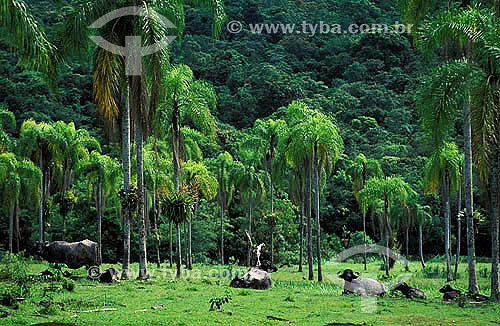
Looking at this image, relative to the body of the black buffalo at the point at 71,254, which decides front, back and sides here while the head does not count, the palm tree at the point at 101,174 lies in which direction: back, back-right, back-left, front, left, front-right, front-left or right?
right

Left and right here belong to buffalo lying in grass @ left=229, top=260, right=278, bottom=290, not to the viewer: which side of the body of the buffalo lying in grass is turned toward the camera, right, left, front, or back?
right

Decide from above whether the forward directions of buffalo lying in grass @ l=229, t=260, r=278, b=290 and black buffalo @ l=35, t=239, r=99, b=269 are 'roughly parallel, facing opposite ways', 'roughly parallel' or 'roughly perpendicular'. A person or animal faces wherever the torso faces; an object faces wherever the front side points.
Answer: roughly parallel, facing opposite ways

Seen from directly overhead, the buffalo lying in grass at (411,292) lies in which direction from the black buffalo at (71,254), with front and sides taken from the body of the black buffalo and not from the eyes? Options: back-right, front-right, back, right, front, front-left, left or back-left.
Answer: back-left

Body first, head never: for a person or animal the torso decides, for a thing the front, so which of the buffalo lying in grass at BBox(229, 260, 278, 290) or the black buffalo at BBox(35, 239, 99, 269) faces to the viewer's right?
the buffalo lying in grass

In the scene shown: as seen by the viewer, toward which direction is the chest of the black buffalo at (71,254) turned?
to the viewer's left

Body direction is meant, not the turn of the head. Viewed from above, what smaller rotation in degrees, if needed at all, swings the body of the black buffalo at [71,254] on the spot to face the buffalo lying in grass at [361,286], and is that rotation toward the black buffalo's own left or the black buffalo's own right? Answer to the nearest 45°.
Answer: approximately 135° to the black buffalo's own left

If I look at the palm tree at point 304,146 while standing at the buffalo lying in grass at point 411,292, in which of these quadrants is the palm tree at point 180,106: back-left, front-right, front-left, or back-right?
front-left
